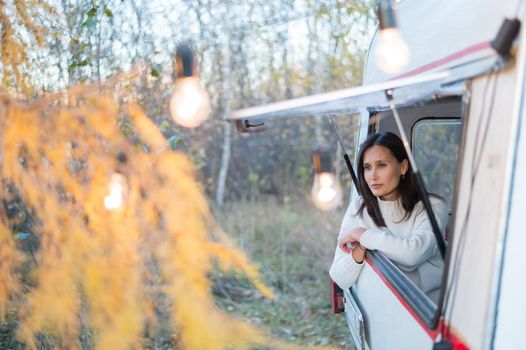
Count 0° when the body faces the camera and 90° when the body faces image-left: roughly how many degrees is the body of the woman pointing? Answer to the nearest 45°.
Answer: approximately 45°

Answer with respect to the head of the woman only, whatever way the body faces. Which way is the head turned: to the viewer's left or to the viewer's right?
to the viewer's left

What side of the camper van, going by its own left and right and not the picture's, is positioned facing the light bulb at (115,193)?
right
